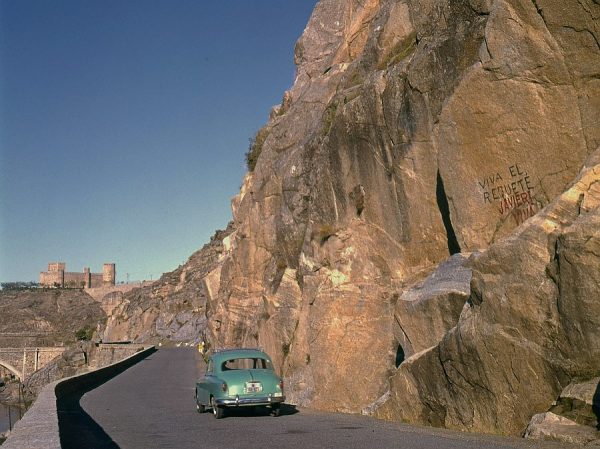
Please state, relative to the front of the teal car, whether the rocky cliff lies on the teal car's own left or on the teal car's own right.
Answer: on the teal car's own right

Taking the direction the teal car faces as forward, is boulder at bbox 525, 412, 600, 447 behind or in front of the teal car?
behind

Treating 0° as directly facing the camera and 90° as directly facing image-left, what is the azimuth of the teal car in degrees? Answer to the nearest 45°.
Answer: approximately 180°

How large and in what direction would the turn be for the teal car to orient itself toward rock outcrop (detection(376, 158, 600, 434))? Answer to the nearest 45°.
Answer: approximately 135° to its right

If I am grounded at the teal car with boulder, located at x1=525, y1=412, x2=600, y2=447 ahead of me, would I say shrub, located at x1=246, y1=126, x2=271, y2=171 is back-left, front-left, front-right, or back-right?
back-left

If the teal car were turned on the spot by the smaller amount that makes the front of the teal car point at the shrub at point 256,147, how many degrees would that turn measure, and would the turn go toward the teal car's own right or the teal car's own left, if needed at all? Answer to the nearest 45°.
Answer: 0° — it already faces it
